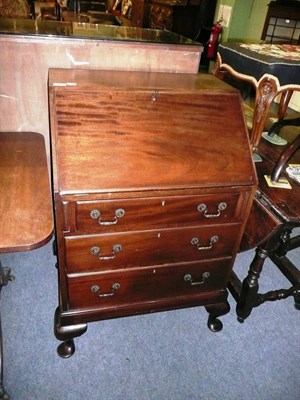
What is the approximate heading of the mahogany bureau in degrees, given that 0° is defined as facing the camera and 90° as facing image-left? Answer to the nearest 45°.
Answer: approximately 0°

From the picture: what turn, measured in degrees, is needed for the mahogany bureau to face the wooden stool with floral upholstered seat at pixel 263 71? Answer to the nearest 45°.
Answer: approximately 135° to its left

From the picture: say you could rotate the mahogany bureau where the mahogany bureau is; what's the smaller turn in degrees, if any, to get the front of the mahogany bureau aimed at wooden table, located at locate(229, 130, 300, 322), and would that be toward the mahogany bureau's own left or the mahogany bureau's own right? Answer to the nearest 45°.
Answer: approximately 90° to the mahogany bureau's own left

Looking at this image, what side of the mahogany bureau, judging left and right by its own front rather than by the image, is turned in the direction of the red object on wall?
back
